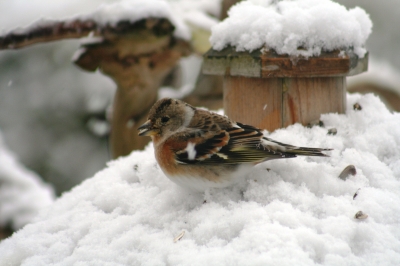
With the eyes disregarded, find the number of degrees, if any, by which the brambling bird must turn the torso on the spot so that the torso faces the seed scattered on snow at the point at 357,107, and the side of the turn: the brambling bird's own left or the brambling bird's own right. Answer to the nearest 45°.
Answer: approximately 135° to the brambling bird's own right

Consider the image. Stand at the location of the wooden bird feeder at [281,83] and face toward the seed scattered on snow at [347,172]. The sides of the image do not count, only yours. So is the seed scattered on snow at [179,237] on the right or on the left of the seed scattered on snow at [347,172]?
right

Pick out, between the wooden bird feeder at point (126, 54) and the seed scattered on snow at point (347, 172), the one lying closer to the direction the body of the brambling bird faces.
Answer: the wooden bird feeder

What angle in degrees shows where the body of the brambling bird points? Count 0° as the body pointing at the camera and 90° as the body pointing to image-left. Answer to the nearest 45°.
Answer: approximately 90°

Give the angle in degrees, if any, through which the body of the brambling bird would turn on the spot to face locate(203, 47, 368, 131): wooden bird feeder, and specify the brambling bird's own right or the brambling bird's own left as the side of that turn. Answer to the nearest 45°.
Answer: approximately 135° to the brambling bird's own right

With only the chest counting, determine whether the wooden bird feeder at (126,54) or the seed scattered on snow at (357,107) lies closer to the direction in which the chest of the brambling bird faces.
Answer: the wooden bird feeder

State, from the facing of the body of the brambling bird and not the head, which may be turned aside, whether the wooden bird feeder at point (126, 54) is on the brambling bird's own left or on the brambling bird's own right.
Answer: on the brambling bird's own right

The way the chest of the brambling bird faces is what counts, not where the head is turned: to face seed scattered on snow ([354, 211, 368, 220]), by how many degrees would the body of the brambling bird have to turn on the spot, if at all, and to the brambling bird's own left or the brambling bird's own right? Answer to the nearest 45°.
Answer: approximately 135° to the brambling bird's own left

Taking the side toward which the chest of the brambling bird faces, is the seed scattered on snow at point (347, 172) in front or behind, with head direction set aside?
behind
